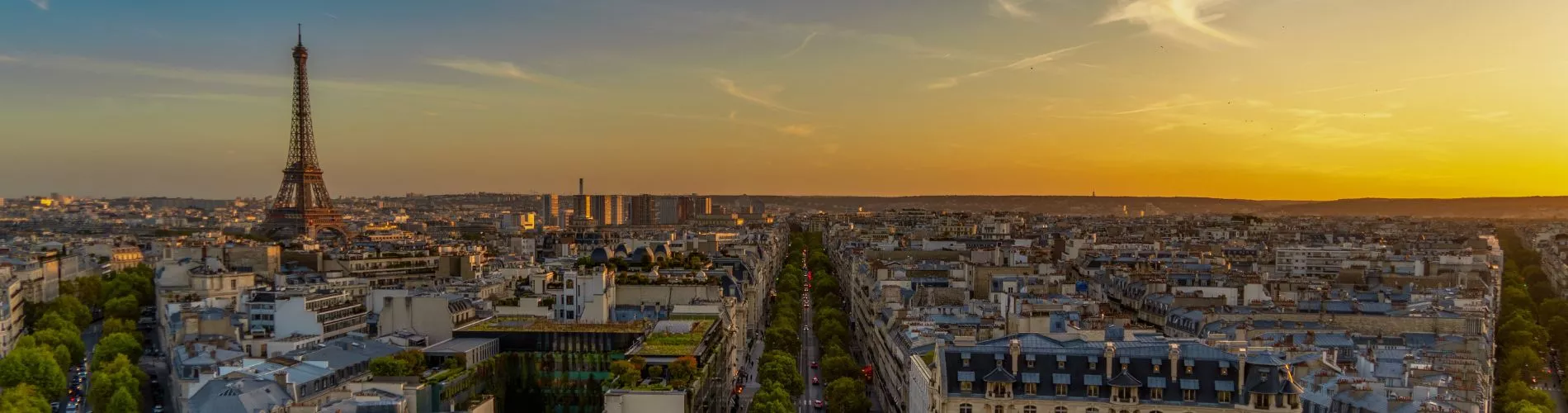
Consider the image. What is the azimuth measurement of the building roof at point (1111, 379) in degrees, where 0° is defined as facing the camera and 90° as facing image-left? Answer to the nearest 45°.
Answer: approximately 0°
